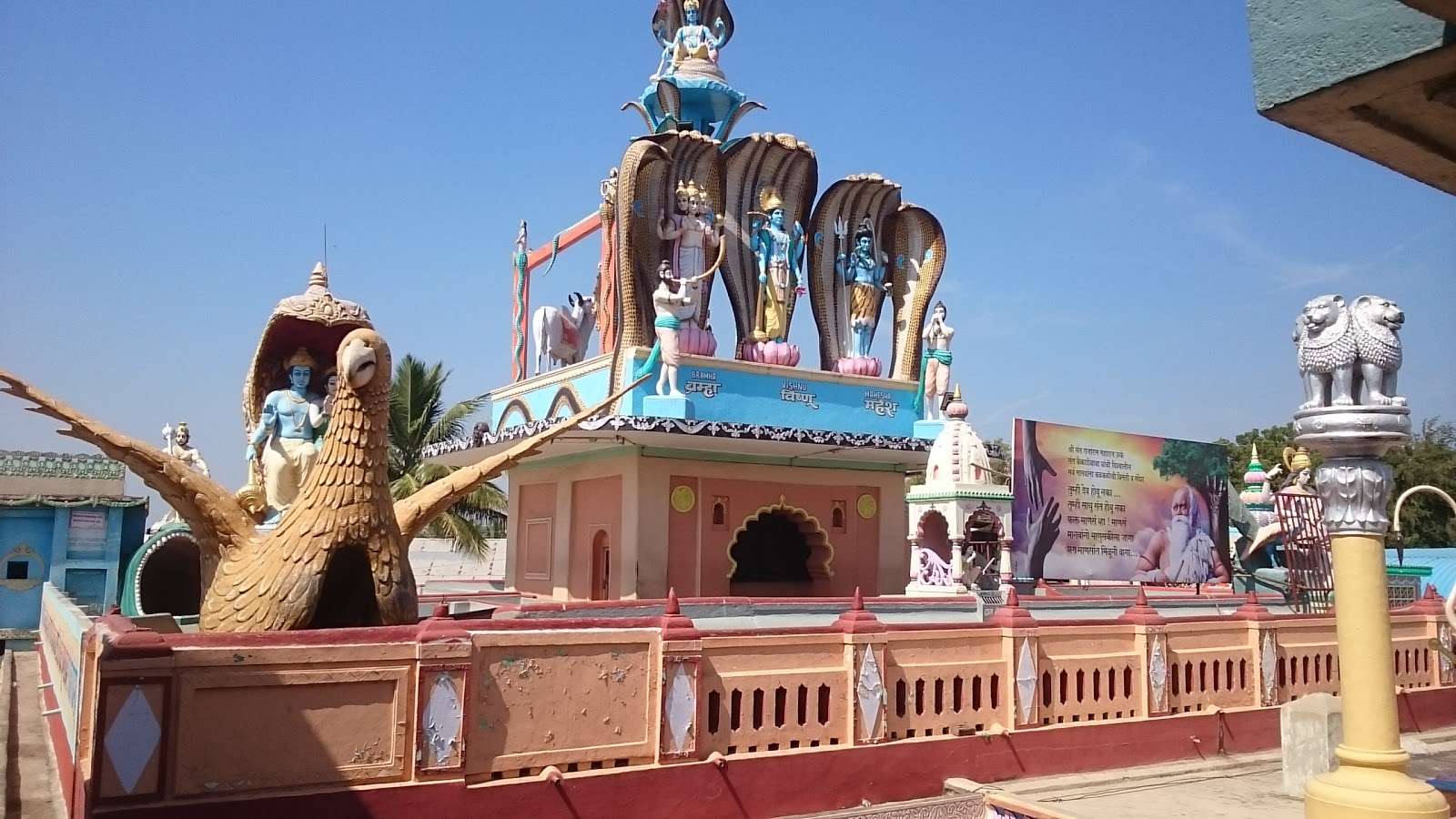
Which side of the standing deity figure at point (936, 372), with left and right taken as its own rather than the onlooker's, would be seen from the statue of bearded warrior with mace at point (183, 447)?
right

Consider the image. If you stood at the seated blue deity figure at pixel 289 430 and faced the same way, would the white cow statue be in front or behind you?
behind

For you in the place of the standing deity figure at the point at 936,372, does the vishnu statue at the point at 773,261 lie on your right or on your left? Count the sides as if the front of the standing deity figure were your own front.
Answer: on your right

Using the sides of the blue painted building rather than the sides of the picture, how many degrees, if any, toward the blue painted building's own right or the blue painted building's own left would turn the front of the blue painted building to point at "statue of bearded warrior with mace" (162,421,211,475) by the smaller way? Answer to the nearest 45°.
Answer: approximately 45° to the blue painted building's own left

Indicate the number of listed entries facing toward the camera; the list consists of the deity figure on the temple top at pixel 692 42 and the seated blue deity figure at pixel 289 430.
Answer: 2

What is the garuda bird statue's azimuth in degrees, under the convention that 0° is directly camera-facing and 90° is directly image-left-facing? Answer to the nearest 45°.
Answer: approximately 315°

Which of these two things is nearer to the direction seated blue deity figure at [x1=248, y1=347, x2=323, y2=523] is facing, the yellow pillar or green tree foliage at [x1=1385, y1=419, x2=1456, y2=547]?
the yellow pillar

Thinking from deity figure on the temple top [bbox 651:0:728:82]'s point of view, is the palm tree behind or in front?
behind

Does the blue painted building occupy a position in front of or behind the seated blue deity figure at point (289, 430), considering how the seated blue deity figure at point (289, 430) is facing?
behind

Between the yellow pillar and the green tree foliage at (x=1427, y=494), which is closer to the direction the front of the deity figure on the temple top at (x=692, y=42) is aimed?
the yellow pillar

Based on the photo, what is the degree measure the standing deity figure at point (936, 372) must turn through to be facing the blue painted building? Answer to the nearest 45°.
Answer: approximately 90° to its right
